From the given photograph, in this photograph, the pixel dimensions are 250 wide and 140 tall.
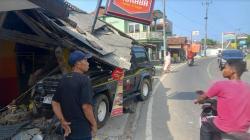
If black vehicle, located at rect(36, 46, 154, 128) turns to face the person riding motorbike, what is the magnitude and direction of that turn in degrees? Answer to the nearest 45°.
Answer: approximately 45° to its left

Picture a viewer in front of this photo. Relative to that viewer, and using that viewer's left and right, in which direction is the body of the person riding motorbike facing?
facing away from the viewer and to the left of the viewer

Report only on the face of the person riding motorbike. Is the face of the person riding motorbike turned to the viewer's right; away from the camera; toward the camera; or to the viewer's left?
to the viewer's left

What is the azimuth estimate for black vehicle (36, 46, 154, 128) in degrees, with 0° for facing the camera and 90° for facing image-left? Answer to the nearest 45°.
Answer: approximately 45°

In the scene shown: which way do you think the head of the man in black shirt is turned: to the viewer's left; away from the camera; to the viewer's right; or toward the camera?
to the viewer's right

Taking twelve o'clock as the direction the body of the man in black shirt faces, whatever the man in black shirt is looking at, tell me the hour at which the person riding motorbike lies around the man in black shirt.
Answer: The person riding motorbike is roughly at 2 o'clock from the man in black shirt.

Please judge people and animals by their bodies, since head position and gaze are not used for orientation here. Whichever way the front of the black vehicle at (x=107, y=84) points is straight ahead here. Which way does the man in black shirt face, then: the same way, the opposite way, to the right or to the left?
the opposite way

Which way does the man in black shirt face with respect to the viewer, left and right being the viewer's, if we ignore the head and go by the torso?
facing away from the viewer and to the right of the viewer

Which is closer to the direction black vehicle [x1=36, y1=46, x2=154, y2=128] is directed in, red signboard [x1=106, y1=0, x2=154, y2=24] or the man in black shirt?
the man in black shirt

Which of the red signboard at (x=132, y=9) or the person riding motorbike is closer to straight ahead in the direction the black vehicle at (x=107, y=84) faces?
the person riding motorbike
